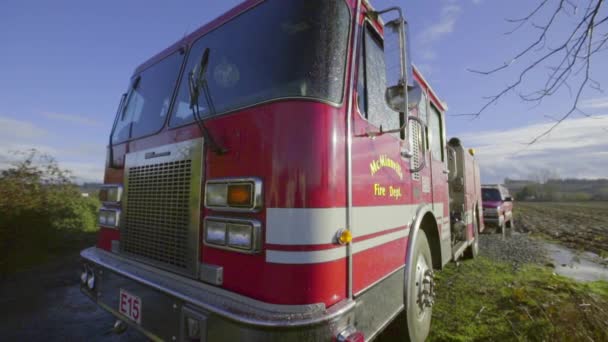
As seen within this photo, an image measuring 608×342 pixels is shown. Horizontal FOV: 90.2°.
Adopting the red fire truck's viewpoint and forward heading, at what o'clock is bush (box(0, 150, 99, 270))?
The bush is roughly at 3 o'clock from the red fire truck.

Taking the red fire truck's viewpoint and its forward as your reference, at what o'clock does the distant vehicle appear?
The distant vehicle is roughly at 6 o'clock from the red fire truck.

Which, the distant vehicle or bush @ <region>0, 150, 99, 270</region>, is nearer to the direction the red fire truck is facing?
the bush

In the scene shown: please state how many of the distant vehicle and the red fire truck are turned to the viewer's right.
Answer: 0

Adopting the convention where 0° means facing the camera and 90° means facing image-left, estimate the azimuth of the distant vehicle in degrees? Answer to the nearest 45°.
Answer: approximately 45°

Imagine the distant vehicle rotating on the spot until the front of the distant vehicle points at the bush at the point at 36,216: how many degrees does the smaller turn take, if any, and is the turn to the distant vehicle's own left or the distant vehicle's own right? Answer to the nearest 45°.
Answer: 0° — it already faces it

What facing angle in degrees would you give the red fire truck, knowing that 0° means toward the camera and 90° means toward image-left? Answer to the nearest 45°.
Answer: approximately 45°
